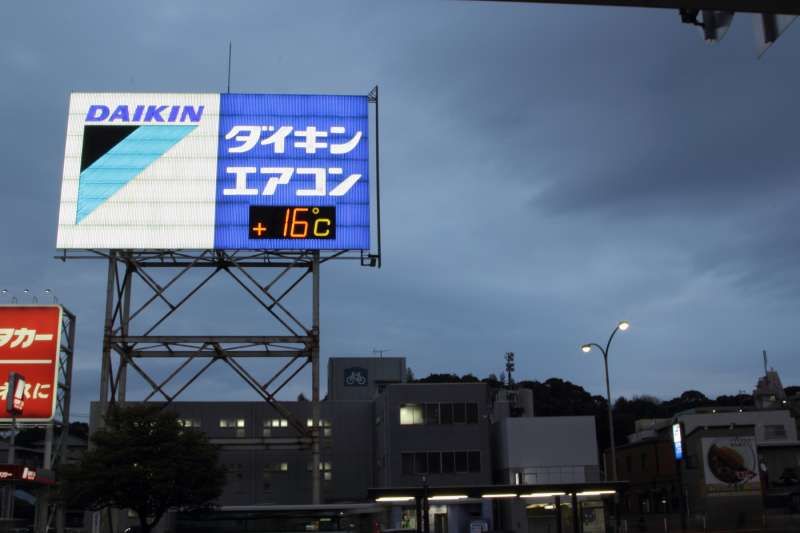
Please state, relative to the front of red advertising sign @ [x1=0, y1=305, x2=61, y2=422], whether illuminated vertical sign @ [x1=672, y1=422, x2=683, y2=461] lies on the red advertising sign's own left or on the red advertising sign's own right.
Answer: on the red advertising sign's own left

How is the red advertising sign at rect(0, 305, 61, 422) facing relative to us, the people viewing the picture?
facing the viewer
